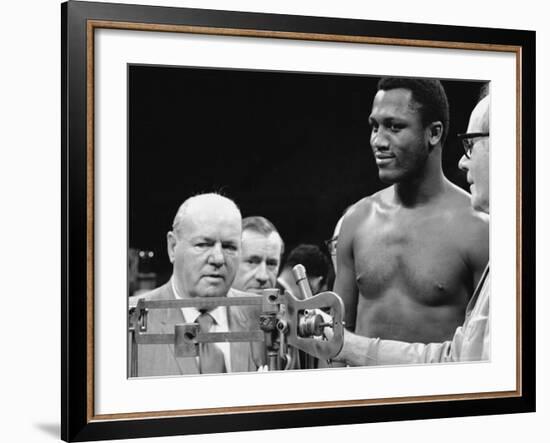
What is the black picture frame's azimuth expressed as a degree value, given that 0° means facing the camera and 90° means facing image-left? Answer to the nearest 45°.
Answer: approximately 315°
